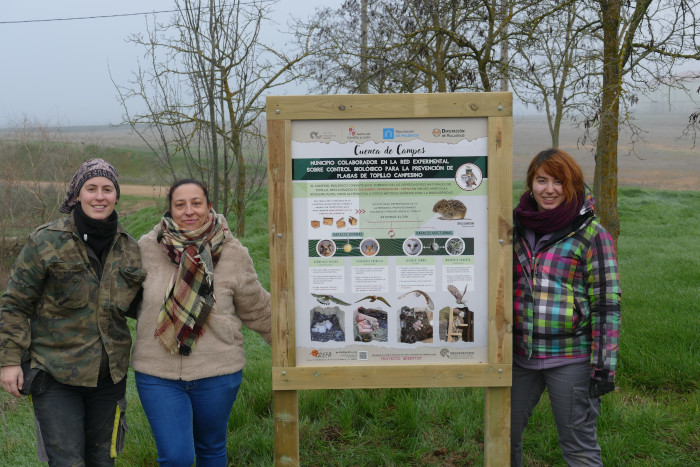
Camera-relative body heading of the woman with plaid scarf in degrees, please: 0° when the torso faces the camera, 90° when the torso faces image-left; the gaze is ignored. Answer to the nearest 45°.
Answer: approximately 0°

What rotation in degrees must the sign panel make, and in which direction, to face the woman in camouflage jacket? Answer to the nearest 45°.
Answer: approximately 90° to its right

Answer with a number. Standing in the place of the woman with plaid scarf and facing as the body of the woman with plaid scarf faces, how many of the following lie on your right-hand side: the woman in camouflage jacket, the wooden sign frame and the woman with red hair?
1

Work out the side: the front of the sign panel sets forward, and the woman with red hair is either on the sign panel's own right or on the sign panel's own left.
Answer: on the sign panel's own left

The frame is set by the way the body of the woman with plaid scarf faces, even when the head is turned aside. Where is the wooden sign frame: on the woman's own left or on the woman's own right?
on the woman's own left

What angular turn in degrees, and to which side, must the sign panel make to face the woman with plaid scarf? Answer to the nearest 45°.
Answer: approximately 90° to its right

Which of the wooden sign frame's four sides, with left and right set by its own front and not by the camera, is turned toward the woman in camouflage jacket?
right

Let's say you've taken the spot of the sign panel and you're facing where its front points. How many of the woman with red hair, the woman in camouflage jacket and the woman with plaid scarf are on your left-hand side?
1
